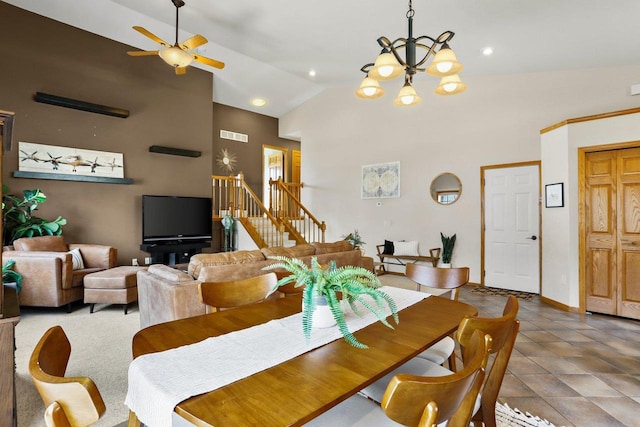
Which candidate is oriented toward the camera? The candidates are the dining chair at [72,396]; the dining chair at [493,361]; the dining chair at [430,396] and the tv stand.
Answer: the tv stand

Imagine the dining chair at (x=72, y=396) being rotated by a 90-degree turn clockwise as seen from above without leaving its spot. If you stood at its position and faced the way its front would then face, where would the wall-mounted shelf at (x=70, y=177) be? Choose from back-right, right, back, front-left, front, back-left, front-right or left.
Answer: back-left

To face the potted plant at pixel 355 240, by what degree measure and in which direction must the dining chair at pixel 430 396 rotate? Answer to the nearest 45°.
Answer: approximately 45° to its right

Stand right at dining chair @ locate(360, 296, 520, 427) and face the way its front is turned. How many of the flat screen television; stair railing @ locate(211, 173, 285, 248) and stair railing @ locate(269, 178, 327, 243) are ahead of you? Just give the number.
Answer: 3

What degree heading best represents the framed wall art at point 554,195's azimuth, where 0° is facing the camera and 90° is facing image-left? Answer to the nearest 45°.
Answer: approximately 45°

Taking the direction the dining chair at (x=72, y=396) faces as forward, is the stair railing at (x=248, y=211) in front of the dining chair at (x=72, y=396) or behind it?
in front

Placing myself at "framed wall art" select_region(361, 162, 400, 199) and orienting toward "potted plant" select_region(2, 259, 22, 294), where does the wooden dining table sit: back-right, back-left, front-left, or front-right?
front-left

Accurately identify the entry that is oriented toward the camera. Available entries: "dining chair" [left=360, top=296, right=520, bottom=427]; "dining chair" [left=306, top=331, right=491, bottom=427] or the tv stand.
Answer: the tv stand

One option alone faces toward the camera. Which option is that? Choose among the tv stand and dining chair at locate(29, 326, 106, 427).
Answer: the tv stand

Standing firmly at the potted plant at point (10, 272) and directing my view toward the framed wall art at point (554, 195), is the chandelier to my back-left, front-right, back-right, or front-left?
front-right

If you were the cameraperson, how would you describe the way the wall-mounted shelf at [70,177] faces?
facing the viewer

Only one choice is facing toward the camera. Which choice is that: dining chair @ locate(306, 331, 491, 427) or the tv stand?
the tv stand

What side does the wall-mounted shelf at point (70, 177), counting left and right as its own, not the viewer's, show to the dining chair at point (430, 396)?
front

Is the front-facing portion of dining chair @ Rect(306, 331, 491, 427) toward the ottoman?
yes

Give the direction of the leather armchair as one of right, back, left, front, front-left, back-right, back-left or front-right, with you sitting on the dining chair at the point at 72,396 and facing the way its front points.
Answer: front-left

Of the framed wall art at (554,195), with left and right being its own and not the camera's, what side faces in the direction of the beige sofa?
front

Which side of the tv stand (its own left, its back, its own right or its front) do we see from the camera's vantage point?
front

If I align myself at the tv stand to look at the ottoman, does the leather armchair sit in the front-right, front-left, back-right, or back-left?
front-right

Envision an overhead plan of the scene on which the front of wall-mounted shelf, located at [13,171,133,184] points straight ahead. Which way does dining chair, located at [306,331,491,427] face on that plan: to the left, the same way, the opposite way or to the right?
the opposite way

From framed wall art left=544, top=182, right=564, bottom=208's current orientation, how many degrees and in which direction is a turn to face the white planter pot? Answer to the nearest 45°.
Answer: approximately 45° to its left

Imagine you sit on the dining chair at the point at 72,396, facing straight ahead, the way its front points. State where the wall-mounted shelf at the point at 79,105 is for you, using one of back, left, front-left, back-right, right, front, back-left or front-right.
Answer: front-left

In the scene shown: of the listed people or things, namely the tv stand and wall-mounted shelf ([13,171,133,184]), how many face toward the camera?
2
